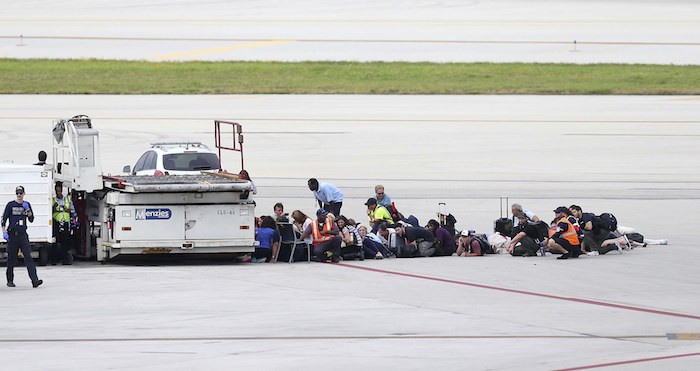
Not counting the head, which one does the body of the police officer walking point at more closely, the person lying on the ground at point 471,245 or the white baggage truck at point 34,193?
the person lying on the ground

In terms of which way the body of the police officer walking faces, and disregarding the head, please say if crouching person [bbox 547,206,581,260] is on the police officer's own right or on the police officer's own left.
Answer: on the police officer's own left

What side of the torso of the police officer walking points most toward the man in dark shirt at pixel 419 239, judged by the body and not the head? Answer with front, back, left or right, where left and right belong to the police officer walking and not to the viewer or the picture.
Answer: left

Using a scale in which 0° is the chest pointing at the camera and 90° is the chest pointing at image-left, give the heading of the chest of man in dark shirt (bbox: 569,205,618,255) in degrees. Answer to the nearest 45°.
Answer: approximately 45°

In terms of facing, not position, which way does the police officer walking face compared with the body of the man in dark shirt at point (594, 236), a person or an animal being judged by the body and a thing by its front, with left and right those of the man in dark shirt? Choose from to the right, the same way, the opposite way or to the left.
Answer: to the left

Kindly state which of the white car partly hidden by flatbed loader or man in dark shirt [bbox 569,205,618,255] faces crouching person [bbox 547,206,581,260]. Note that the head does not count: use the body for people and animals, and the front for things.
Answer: the man in dark shirt

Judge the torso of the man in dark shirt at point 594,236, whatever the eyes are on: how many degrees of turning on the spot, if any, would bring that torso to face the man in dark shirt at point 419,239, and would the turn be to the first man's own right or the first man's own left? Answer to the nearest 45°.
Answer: approximately 45° to the first man's own right

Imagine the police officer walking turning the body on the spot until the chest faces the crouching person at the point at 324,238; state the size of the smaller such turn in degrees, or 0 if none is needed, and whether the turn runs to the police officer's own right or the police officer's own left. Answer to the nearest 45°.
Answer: approximately 90° to the police officer's own left
